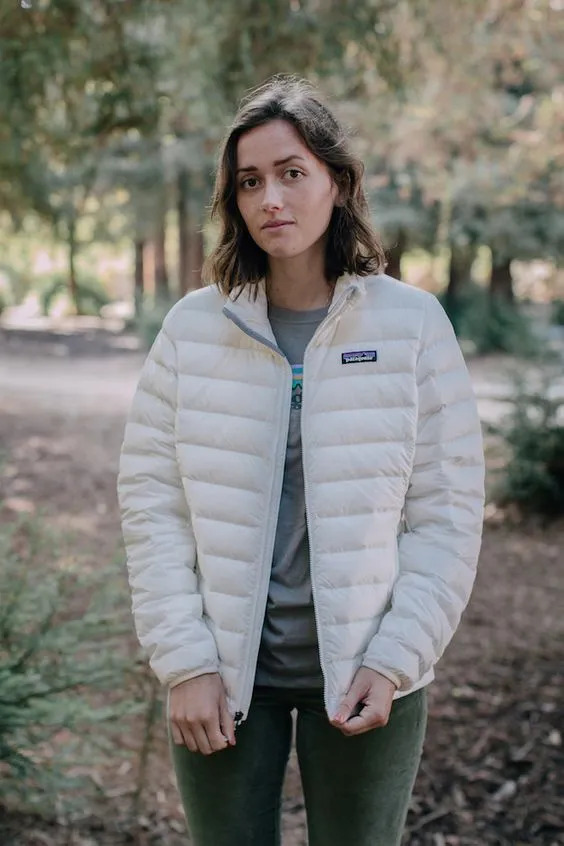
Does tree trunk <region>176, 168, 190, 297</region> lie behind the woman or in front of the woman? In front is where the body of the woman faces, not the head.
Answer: behind

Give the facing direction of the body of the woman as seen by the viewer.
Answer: toward the camera

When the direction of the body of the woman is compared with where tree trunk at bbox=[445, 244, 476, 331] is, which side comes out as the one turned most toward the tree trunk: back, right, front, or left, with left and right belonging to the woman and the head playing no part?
back

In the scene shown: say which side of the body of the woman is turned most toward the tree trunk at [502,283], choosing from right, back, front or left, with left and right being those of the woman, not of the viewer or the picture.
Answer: back

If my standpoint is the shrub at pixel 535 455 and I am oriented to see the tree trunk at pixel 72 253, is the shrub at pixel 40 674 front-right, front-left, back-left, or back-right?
back-left

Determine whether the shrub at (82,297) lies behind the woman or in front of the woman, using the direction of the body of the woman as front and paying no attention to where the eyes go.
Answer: behind

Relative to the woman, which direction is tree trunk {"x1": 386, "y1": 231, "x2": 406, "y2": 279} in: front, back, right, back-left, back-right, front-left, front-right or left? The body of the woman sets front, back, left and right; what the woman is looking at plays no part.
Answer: back

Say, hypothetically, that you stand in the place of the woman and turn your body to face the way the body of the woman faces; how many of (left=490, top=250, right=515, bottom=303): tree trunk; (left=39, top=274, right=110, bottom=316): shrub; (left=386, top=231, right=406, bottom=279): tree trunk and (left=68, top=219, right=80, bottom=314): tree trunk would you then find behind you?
4

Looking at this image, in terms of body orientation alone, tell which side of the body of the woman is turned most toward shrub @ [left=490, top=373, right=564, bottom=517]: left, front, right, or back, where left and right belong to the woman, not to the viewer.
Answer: back

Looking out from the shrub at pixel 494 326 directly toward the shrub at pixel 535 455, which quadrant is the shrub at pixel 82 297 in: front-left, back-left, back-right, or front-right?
back-right

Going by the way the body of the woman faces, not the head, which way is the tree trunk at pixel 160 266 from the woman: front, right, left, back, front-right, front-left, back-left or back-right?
back
